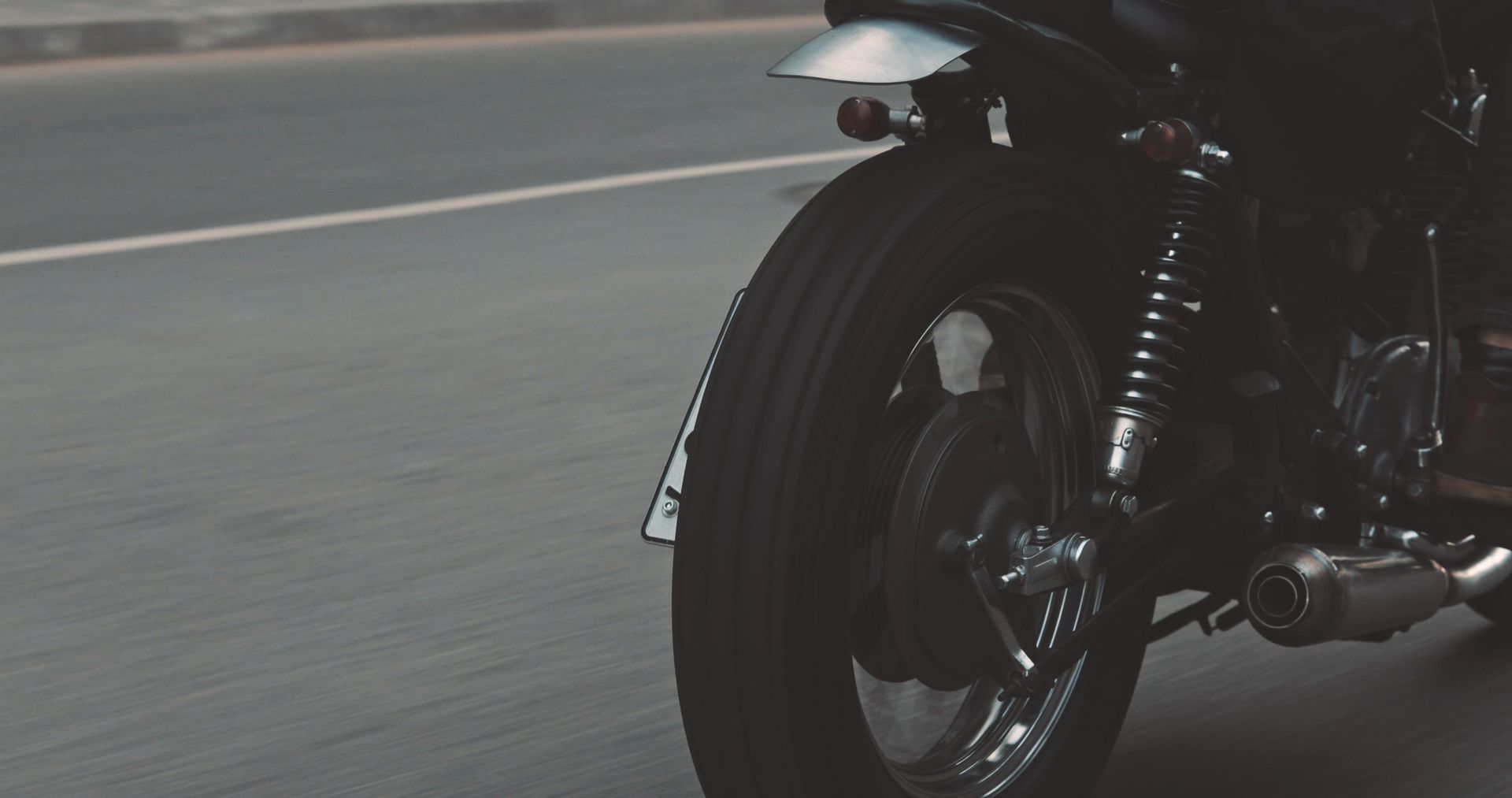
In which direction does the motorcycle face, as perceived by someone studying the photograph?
facing away from the viewer and to the right of the viewer
